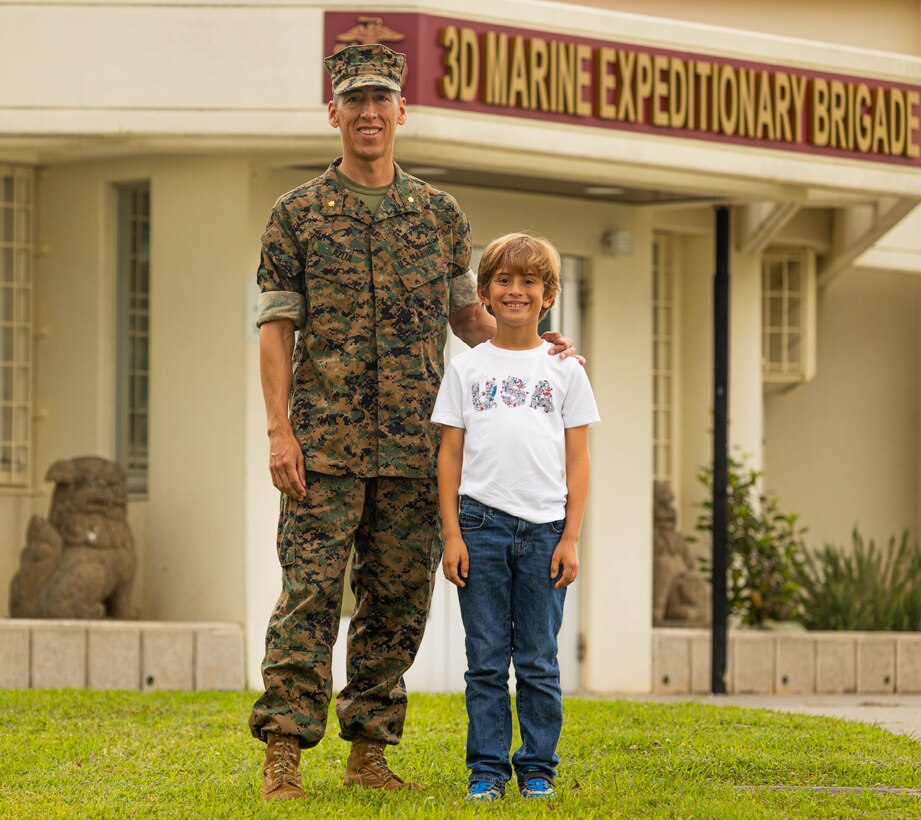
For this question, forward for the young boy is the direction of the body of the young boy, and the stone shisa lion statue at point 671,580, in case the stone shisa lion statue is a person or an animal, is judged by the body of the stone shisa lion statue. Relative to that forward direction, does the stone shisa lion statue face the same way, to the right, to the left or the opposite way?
to the right

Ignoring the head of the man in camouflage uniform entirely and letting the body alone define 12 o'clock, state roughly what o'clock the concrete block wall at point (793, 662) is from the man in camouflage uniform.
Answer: The concrete block wall is roughly at 7 o'clock from the man in camouflage uniform.

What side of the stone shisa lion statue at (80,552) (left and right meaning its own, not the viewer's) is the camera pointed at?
right

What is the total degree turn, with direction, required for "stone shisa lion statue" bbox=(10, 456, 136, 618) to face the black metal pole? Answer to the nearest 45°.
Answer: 0° — it already faces it

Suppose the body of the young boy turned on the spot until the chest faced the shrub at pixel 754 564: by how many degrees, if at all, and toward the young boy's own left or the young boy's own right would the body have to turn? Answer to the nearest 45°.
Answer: approximately 180°

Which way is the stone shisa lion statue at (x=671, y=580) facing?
to the viewer's left

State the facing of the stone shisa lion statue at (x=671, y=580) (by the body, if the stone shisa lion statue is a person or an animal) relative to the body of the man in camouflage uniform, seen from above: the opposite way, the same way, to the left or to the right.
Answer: to the right

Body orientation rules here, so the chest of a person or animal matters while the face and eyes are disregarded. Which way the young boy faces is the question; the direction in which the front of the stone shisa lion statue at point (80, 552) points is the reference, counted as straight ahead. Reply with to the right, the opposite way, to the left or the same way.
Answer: to the right

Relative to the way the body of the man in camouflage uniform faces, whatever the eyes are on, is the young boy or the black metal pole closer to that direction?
the young boy

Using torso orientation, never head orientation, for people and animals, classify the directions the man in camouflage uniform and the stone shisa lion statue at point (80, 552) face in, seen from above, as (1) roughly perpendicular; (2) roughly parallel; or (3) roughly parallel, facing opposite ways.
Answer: roughly perpendicular
